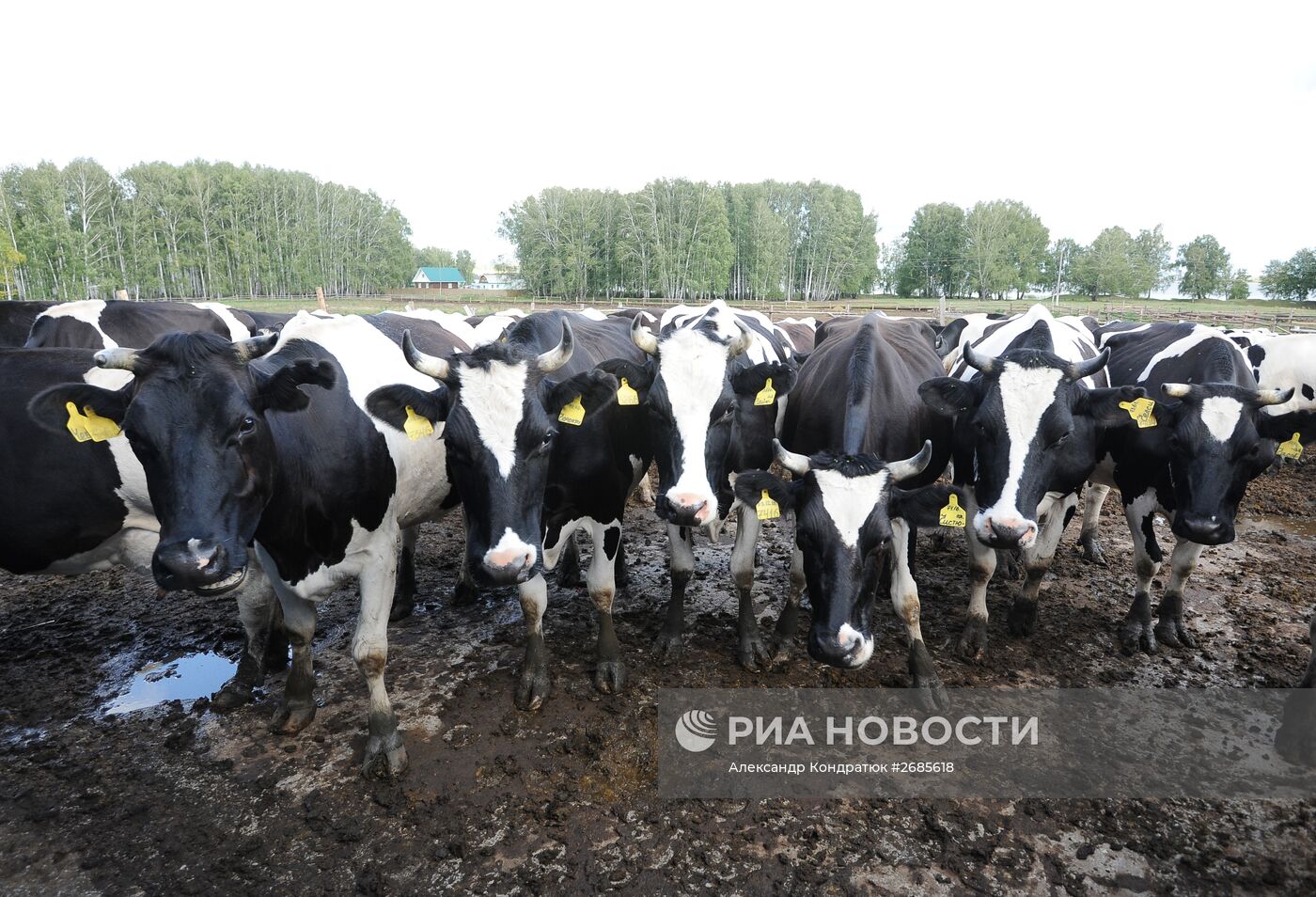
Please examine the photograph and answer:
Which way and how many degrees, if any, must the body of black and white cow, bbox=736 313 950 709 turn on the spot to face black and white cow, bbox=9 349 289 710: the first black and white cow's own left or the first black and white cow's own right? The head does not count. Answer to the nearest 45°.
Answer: approximately 90° to the first black and white cow's own right

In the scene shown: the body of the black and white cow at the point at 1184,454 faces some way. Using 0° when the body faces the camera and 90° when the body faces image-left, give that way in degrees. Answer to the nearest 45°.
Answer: approximately 315°

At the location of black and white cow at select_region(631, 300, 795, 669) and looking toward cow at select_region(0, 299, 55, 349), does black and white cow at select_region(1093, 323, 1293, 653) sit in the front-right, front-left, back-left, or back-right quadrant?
back-right

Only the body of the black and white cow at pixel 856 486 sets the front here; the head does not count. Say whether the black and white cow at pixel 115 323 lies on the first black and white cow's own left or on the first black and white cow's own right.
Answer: on the first black and white cow's own right

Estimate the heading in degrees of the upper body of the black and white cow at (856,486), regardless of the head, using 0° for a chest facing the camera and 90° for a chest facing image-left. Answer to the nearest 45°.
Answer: approximately 0°

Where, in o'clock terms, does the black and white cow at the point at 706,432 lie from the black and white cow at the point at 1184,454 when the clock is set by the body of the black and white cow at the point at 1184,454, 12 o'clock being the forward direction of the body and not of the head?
the black and white cow at the point at 706,432 is roughly at 3 o'clock from the black and white cow at the point at 1184,454.

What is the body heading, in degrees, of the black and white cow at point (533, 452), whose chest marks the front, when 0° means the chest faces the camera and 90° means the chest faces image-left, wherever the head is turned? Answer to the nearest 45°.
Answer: approximately 45°

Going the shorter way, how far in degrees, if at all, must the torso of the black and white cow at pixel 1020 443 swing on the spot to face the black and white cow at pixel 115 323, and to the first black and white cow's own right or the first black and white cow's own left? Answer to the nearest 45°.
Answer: approximately 90° to the first black and white cow's own right

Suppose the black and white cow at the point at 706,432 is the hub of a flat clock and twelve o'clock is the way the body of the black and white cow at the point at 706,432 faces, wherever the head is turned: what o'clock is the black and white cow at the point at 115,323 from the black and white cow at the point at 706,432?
the black and white cow at the point at 115,323 is roughly at 4 o'clock from the black and white cow at the point at 706,432.
